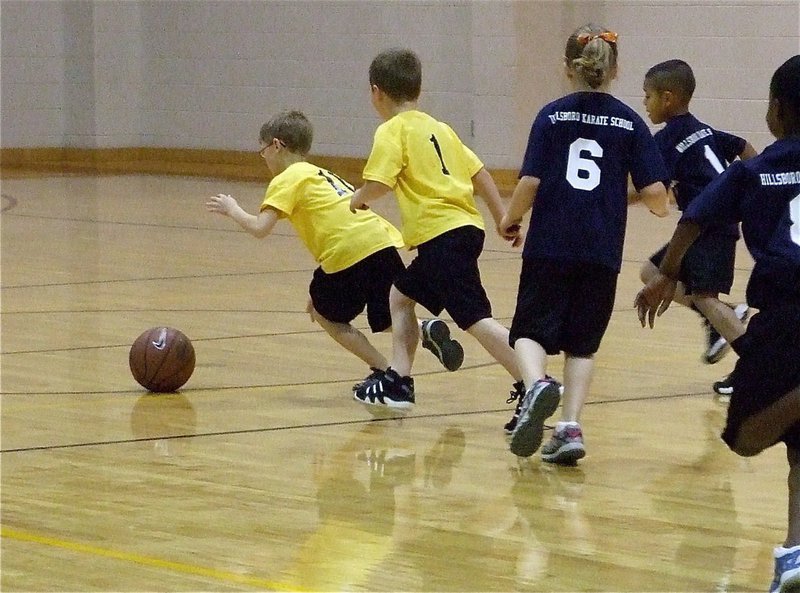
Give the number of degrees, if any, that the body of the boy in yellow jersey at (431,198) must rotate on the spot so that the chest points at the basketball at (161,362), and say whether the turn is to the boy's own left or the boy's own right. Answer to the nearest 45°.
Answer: approximately 45° to the boy's own left

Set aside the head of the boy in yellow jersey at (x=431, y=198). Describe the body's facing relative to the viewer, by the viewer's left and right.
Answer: facing away from the viewer and to the left of the viewer

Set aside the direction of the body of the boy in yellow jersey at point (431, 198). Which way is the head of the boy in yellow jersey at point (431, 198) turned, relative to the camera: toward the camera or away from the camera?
away from the camera
